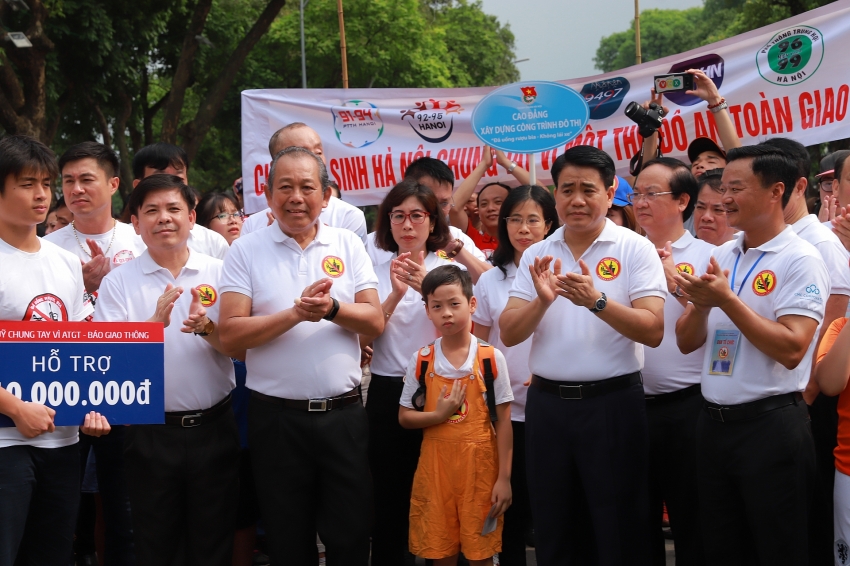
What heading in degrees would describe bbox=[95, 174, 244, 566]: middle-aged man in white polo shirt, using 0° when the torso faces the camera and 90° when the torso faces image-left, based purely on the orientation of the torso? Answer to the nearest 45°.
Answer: approximately 0°

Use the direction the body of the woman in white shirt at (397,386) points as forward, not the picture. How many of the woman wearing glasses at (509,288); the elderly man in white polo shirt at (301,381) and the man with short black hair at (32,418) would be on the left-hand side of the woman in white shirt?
1

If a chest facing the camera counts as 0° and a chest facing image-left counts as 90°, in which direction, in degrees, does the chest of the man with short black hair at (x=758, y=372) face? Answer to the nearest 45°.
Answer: approximately 45°

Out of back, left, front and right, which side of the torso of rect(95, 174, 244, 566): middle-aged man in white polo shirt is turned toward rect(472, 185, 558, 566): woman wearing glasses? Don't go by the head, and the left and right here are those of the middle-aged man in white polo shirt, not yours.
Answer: left

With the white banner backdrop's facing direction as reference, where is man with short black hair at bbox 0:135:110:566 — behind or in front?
in front

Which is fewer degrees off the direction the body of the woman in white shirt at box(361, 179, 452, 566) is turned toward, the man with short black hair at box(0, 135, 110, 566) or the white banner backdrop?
the man with short black hair

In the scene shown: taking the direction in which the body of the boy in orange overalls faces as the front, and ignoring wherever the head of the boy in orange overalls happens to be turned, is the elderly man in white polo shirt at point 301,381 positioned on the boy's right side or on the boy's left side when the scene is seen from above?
on the boy's right side

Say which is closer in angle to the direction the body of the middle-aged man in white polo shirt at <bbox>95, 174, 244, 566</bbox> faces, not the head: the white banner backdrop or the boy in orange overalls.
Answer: the boy in orange overalls

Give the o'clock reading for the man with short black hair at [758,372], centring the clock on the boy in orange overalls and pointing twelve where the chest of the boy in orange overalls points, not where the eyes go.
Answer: The man with short black hair is roughly at 10 o'clock from the boy in orange overalls.
